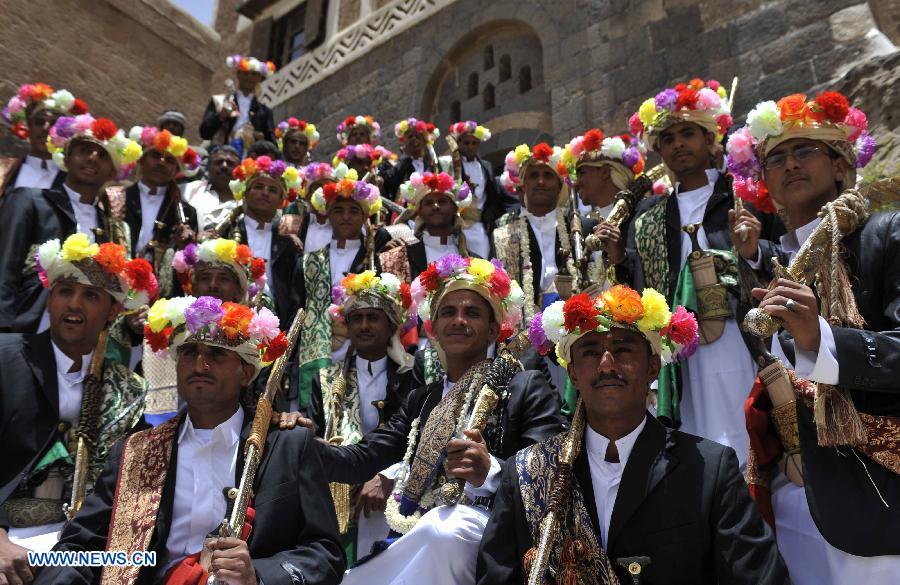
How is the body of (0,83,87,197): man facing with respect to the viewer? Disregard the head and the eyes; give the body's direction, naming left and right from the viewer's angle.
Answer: facing the viewer and to the right of the viewer

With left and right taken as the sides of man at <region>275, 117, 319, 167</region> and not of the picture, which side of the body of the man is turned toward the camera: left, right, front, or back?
front

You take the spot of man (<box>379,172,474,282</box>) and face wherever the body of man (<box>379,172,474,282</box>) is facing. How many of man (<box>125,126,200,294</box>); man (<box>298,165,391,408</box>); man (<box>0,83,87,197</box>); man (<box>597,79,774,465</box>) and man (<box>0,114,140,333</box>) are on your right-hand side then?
4

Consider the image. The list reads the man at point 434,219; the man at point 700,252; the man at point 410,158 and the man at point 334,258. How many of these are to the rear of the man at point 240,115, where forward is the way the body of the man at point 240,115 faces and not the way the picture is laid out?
0

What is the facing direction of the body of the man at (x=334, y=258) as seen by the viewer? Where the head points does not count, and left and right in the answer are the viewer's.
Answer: facing the viewer

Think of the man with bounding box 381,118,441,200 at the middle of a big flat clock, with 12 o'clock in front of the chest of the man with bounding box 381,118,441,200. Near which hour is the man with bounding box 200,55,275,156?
the man with bounding box 200,55,275,156 is roughly at 4 o'clock from the man with bounding box 381,118,441,200.

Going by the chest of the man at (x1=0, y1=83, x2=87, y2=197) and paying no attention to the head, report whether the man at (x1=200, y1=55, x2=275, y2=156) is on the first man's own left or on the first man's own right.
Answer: on the first man's own left

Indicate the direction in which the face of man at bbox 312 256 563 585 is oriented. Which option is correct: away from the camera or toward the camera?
toward the camera

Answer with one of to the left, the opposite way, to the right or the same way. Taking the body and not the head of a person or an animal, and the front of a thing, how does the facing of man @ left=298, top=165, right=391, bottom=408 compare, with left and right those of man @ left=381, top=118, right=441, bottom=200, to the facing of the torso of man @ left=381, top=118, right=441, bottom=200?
the same way

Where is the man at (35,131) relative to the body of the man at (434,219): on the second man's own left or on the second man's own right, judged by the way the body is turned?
on the second man's own right

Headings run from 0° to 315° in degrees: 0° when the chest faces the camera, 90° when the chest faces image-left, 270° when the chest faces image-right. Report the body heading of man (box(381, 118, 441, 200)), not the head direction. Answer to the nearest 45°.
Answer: approximately 0°

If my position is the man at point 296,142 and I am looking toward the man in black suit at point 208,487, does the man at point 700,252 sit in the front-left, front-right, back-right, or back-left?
front-left

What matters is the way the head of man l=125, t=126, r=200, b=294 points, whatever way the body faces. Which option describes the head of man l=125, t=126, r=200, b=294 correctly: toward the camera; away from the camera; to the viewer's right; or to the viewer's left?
toward the camera

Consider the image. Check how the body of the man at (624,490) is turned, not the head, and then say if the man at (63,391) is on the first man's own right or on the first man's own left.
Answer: on the first man's own right

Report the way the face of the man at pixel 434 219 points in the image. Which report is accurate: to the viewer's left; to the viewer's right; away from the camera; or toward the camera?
toward the camera

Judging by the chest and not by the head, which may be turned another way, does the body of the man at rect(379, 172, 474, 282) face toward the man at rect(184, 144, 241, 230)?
no

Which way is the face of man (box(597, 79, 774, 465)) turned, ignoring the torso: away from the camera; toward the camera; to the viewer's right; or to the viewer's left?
toward the camera
